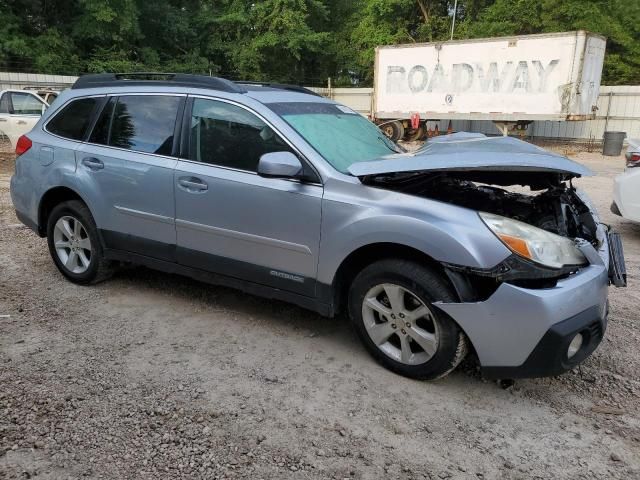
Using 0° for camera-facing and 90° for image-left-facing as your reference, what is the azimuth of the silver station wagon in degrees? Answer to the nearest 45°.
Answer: approximately 315°

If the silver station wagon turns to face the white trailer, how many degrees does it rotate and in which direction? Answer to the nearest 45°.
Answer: approximately 135° to its left
